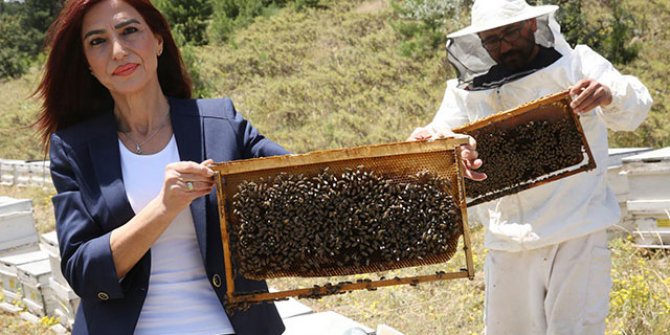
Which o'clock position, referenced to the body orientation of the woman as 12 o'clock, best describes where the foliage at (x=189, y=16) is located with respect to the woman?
The foliage is roughly at 6 o'clock from the woman.

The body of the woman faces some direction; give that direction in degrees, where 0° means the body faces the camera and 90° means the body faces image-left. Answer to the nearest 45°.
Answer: approximately 0°

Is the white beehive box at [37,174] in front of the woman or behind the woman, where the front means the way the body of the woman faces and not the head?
behind

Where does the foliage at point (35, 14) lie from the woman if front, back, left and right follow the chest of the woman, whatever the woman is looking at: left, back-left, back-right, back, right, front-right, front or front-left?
back

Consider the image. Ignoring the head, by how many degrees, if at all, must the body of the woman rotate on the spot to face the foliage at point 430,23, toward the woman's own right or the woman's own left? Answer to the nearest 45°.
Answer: approximately 135° to the woman's own left

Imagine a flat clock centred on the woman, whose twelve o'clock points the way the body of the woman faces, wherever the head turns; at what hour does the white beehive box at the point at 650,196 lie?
The white beehive box is roughly at 8 o'clock from the woman.

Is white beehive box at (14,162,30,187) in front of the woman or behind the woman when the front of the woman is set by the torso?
behind

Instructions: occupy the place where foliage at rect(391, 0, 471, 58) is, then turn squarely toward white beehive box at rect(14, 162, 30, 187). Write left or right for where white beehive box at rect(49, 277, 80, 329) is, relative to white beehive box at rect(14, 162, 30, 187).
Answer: left
